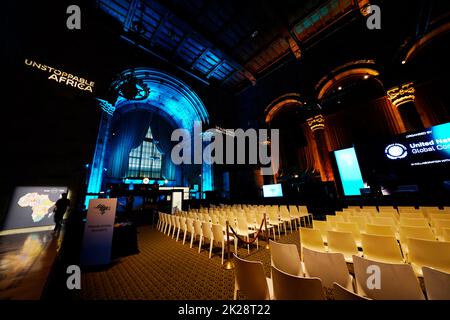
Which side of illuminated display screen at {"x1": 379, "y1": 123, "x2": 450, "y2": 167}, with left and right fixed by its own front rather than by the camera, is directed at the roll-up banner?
front

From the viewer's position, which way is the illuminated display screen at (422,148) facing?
facing the viewer and to the left of the viewer

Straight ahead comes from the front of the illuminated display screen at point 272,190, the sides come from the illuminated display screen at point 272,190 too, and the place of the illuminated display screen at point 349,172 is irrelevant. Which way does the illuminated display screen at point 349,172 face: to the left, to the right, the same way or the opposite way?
the same way

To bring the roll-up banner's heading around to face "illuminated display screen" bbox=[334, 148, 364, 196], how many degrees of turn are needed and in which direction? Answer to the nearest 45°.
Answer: approximately 90° to its left

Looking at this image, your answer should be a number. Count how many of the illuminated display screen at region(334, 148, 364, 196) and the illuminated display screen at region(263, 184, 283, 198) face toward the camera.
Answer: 2

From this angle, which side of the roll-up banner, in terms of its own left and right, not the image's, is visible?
front

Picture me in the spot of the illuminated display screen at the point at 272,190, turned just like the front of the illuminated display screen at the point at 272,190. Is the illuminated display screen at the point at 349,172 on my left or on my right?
on my left

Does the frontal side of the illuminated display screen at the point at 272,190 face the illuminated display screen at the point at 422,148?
no

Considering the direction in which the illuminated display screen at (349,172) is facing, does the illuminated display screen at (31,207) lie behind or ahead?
ahead

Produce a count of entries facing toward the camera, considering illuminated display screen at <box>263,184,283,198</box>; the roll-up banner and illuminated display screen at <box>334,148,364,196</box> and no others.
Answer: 3

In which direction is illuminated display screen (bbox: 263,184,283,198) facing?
toward the camera

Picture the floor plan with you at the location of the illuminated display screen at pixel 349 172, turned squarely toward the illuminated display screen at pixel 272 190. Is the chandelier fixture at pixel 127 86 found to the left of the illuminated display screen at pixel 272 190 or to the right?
left

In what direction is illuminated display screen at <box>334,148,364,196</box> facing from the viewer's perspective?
toward the camera
